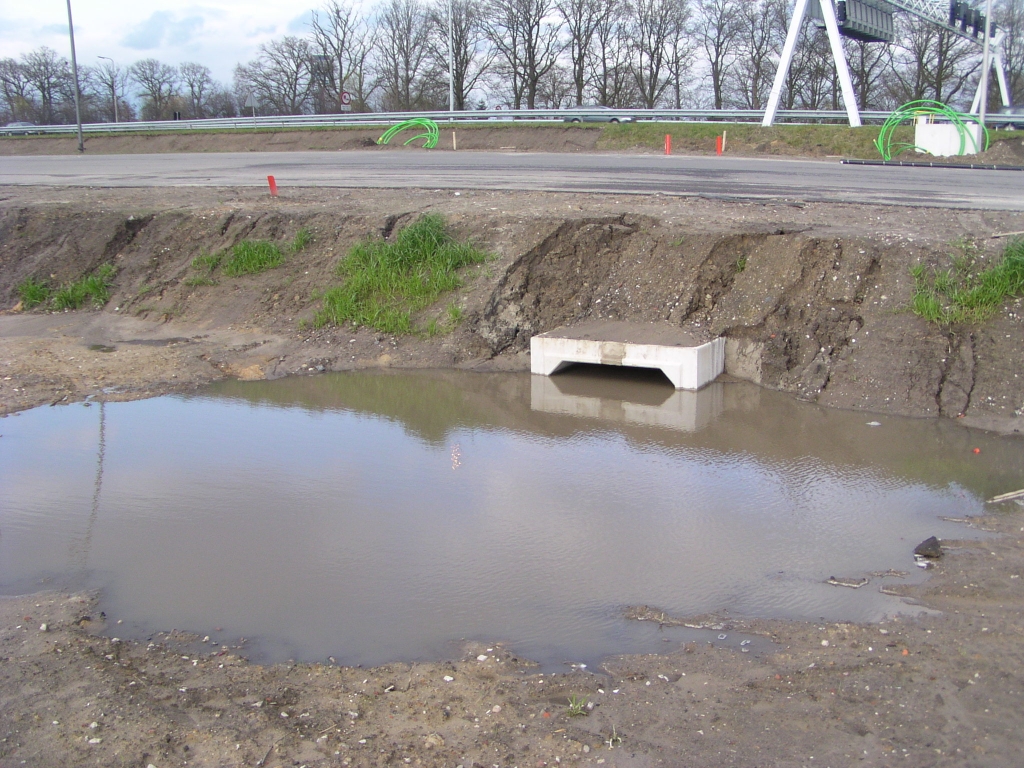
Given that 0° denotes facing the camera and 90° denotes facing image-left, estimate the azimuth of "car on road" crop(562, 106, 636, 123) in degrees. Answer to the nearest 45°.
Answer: approximately 270°

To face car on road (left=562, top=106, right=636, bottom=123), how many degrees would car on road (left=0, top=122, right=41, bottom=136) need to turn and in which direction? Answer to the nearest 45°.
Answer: approximately 45° to its right

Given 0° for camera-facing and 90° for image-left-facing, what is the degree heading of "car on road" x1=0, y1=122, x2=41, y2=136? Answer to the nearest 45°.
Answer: approximately 270°

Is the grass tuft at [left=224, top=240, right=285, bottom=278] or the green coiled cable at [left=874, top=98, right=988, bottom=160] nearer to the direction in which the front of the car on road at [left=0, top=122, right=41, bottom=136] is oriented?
the green coiled cable
